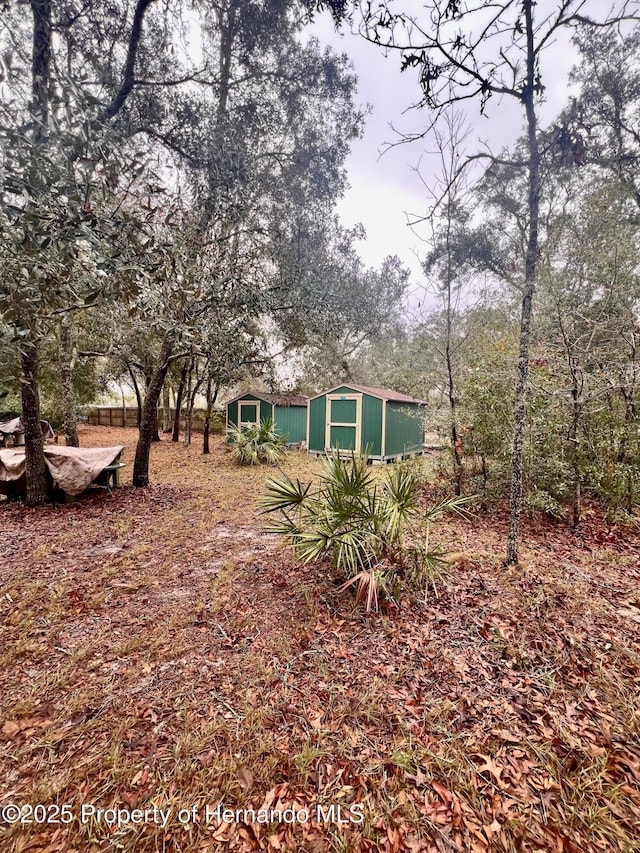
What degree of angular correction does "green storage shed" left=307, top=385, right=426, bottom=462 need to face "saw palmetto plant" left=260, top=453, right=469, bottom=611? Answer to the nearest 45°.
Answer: approximately 45° to its left

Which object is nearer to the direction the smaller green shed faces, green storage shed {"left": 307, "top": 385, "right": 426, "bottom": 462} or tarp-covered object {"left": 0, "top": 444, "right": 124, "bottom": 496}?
the tarp-covered object

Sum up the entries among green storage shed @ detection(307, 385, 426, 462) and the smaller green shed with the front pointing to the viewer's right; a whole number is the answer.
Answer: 0

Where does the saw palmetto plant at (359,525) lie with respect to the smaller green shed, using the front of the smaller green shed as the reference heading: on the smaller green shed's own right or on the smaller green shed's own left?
on the smaller green shed's own left

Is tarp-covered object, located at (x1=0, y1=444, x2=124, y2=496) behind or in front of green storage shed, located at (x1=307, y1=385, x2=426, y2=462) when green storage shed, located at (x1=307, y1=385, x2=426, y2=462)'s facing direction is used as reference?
in front

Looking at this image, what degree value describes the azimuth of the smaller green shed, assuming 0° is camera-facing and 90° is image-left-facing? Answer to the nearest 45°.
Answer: approximately 45°

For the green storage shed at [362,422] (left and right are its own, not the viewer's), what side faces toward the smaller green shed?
right

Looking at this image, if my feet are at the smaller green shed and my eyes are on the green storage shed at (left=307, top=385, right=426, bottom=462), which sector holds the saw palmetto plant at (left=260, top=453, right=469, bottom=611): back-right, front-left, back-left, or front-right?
front-right

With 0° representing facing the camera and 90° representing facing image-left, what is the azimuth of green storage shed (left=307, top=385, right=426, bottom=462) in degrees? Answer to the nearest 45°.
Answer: approximately 45°

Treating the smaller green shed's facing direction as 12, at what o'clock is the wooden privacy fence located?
The wooden privacy fence is roughly at 3 o'clock from the smaller green shed.

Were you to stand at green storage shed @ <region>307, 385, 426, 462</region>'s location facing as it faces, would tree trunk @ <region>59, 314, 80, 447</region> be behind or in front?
in front

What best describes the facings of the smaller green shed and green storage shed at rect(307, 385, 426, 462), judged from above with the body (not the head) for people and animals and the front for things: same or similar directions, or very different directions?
same or similar directions
